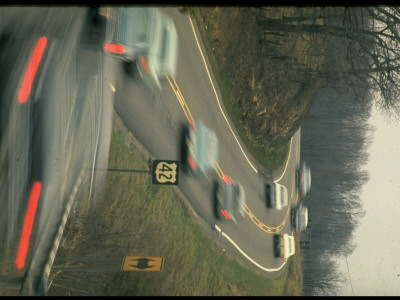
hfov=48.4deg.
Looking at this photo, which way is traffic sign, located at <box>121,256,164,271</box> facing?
toward the camera

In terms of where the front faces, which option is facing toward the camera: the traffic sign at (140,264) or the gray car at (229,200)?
the traffic sign

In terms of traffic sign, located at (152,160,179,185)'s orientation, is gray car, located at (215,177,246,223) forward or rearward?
rearward

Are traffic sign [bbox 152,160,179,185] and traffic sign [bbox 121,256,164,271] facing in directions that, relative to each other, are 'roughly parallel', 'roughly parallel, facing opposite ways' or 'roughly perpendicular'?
roughly parallel

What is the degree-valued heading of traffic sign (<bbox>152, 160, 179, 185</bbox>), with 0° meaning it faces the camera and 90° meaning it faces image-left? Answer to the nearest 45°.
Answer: approximately 0°

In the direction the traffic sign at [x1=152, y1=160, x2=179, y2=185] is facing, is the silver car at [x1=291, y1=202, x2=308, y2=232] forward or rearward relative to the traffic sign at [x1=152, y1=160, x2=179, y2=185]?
rearward

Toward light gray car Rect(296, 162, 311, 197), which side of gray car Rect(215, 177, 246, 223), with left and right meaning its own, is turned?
front

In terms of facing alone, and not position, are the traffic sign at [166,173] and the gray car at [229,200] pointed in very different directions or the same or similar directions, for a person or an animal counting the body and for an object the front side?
very different directions

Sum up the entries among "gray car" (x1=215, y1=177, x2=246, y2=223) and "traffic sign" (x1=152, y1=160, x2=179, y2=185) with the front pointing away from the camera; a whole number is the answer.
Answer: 1

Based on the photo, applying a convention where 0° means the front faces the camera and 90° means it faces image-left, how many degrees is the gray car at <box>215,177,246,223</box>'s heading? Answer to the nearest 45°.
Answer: approximately 180°

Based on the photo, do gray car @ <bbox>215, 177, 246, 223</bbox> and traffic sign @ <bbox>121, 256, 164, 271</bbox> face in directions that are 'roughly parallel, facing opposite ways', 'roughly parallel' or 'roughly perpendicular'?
roughly parallel, facing opposite ways
